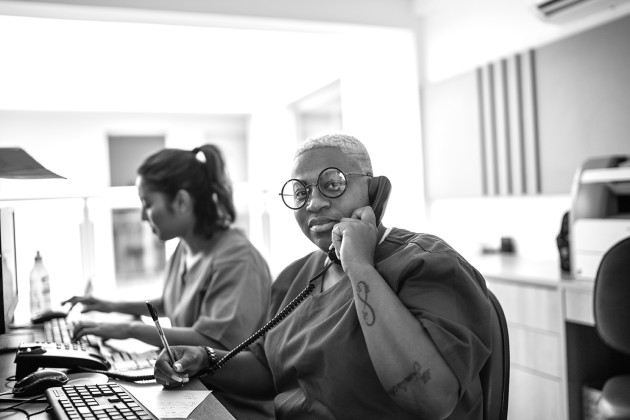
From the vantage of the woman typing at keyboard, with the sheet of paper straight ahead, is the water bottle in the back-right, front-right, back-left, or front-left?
back-right

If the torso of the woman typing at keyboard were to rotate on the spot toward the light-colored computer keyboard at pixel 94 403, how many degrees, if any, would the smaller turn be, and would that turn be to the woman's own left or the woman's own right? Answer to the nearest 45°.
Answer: approximately 90° to the woman's own left

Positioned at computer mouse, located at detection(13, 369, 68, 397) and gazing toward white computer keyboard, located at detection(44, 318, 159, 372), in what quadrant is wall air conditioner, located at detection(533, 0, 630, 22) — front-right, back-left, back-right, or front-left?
front-right

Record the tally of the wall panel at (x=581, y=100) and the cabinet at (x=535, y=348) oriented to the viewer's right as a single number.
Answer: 0

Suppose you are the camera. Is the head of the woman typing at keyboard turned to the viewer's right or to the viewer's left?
to the viewer's left

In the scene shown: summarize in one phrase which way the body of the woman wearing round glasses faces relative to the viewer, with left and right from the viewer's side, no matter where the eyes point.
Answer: facing the viewer and to the left of the viewer

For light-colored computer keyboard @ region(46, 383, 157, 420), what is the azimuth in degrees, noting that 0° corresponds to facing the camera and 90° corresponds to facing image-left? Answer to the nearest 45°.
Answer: approximately 270°

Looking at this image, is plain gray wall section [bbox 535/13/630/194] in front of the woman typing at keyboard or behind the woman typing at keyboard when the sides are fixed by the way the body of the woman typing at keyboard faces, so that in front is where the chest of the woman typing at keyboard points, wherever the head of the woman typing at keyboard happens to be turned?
behind

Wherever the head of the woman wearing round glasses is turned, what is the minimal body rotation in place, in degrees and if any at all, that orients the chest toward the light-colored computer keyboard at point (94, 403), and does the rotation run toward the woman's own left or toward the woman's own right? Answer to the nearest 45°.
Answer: approximately 45° to the woman's own right

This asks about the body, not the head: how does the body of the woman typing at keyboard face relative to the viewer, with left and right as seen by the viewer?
facing to the left of the viewer
